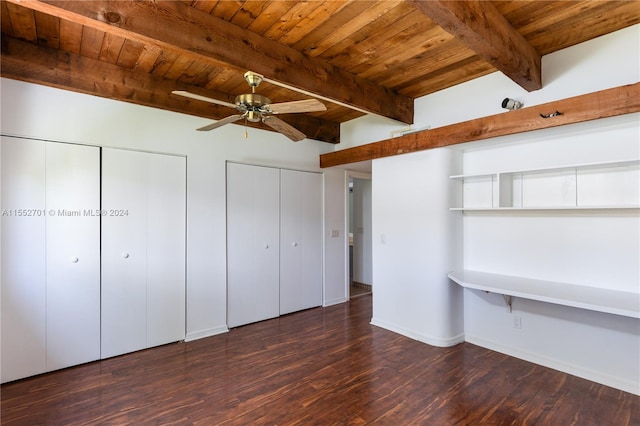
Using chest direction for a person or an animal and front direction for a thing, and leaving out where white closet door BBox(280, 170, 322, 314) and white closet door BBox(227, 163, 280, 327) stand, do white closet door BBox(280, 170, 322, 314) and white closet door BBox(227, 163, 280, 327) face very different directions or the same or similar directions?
same or similar directions

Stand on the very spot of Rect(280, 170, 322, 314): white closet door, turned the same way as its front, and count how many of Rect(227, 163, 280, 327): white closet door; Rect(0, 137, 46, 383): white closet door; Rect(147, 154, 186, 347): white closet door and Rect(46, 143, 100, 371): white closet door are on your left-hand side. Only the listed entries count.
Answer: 0

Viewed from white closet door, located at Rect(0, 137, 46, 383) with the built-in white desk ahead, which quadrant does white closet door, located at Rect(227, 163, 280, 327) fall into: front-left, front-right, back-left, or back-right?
front-left

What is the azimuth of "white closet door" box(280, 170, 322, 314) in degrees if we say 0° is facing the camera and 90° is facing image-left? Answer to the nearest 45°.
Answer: approximately 315°

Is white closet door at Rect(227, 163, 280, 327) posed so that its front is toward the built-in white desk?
yes

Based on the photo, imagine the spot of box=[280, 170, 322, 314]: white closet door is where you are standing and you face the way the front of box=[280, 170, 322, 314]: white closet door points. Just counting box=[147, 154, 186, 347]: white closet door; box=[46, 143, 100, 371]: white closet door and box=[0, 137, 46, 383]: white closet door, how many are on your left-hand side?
0

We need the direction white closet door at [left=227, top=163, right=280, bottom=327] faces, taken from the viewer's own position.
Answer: facing the viewer and to the right of the viewer

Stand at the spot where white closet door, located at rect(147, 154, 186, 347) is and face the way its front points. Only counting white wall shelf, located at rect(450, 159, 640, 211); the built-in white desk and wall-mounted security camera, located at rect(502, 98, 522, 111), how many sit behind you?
0

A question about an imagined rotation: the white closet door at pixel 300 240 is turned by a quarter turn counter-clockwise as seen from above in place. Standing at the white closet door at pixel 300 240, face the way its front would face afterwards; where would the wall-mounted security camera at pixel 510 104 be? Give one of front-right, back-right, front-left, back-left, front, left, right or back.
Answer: right

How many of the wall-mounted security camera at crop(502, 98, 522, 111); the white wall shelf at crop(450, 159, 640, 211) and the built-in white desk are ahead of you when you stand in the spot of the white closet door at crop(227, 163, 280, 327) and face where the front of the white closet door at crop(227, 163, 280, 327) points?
3

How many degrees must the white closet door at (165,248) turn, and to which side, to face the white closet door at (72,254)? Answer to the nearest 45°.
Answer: approximately 135° to its right

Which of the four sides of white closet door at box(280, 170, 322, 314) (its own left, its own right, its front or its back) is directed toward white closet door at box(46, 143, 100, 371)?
right

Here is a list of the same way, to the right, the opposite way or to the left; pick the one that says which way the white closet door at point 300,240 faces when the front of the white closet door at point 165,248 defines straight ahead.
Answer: the same way

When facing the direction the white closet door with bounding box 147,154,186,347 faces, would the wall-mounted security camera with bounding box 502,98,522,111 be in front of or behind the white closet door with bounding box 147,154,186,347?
in front

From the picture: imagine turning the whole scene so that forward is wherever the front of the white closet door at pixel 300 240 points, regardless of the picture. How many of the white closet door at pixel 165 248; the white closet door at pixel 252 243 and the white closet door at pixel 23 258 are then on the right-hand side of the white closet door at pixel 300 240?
3

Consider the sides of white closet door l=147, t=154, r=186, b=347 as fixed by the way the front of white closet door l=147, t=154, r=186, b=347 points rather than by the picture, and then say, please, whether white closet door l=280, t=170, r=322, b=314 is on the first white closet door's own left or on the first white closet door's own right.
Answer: on the first white closet door's own left

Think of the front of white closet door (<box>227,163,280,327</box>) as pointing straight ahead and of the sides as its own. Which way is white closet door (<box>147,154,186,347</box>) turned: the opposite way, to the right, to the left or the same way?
the same way

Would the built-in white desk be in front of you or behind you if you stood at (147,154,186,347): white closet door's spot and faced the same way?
in front
